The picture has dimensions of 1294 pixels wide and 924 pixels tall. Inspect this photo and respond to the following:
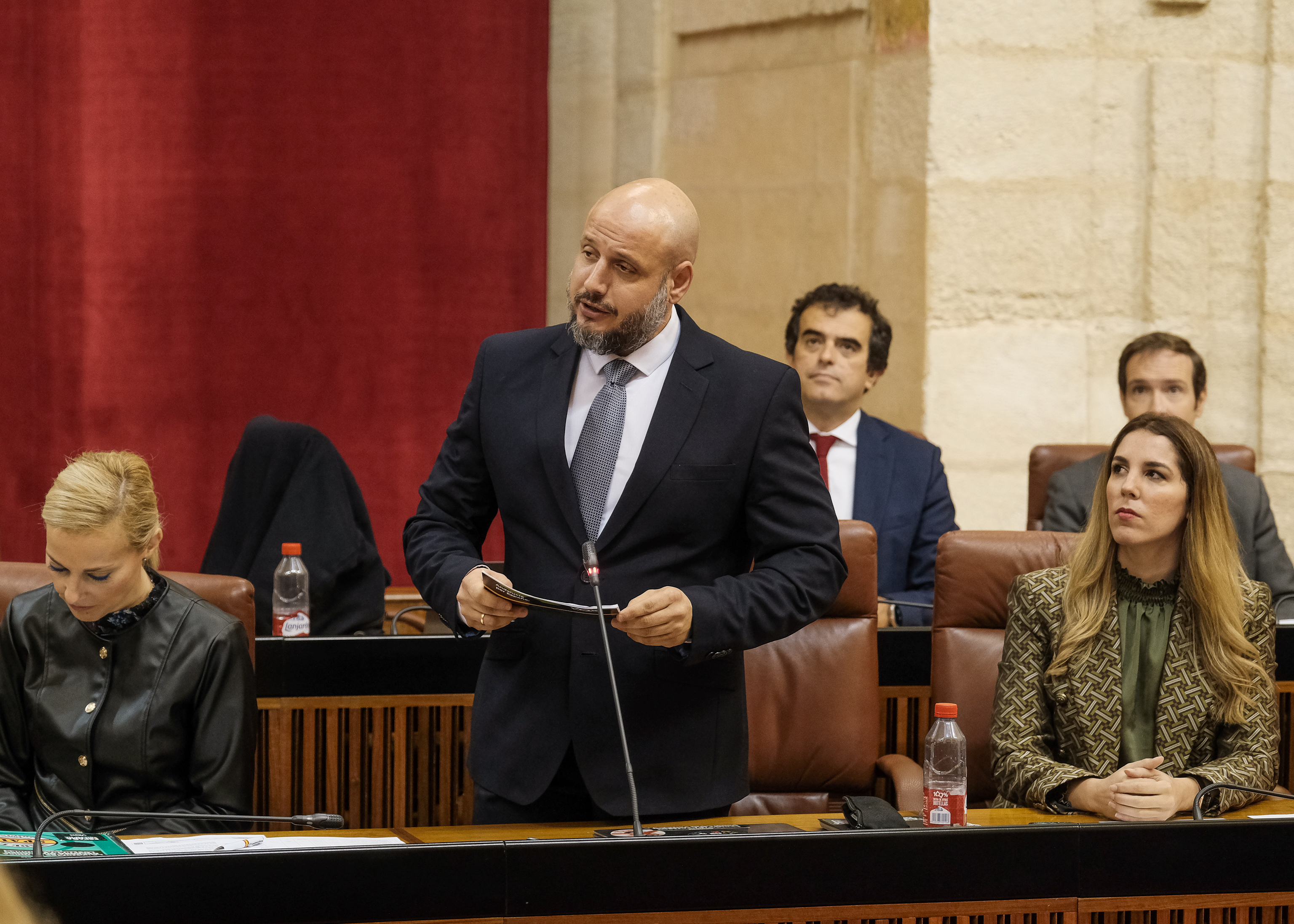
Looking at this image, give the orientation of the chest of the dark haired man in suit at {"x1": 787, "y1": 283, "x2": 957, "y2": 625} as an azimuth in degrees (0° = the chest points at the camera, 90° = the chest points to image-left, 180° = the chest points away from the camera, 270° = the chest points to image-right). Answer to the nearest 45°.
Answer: approximately 45°

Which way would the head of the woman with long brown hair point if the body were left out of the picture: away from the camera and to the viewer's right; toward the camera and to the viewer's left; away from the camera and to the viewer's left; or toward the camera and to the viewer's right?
toward the camera and to the viewer's left

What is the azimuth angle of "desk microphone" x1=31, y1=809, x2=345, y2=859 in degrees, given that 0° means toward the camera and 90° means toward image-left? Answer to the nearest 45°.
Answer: approximately 270°

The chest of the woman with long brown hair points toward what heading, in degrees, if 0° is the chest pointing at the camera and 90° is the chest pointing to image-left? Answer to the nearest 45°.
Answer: approximately 0°
